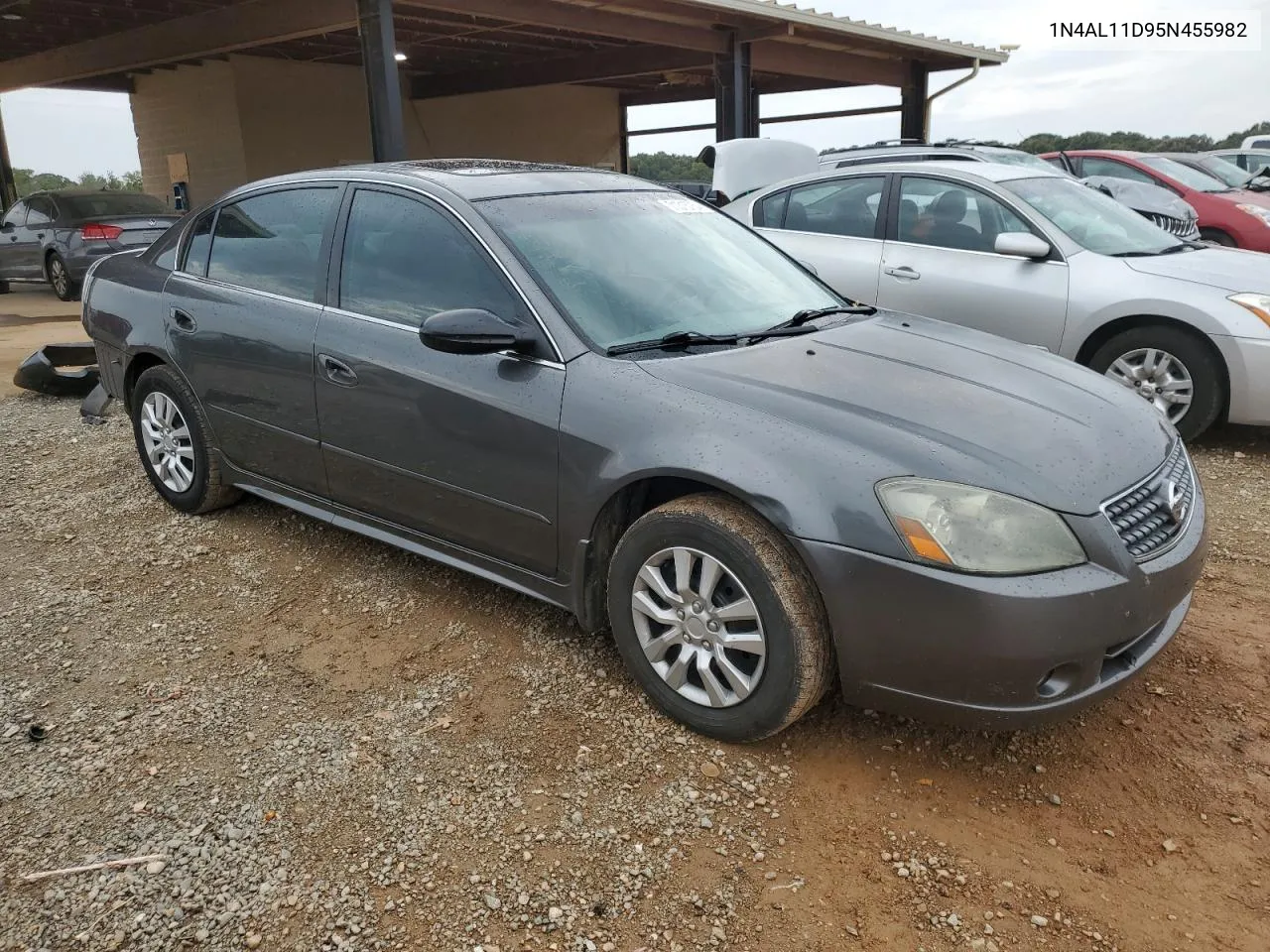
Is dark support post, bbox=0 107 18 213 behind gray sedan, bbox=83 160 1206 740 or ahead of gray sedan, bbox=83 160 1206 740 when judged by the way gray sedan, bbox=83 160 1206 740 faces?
behind

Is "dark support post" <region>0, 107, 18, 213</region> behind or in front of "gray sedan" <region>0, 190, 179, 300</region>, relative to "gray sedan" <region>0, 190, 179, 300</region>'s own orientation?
in front

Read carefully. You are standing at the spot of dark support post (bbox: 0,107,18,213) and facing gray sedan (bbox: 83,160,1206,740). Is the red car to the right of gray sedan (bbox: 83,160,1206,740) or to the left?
left

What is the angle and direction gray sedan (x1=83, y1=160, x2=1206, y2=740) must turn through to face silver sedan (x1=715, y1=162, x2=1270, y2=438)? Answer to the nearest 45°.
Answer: approximately 90° to its left

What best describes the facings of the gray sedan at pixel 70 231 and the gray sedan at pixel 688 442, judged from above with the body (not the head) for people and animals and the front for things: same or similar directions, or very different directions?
very different directions

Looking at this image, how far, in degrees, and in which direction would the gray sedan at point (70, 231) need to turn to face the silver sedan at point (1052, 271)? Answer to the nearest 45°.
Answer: approximately 180°

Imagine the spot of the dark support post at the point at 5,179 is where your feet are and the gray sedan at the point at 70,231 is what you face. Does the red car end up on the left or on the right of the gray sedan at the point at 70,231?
left

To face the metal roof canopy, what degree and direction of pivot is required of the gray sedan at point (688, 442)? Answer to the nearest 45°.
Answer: approximately 135° to its left

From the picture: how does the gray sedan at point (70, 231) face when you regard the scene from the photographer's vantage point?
facing away from the viewer and to the left of the viewer
